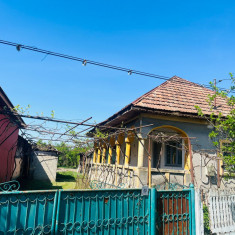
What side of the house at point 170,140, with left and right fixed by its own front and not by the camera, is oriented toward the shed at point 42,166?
right

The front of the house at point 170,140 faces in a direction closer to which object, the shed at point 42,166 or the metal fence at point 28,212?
the metal fence

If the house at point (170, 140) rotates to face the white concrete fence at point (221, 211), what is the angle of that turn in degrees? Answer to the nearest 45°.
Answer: approximately 45° to its left

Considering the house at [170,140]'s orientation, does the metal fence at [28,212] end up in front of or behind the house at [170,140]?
in front

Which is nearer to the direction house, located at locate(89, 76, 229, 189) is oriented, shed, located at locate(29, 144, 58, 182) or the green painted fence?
the green painted fence

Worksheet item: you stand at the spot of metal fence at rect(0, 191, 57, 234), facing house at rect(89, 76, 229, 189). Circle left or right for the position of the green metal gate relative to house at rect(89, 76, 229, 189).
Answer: right

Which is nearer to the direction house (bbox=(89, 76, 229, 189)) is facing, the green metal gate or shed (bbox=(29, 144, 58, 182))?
the green metal gate

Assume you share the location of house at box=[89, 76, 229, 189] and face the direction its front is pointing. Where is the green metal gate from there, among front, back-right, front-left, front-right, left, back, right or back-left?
front-left

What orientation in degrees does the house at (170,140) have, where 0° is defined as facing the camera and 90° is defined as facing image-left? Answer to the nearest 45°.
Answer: approximately 45°

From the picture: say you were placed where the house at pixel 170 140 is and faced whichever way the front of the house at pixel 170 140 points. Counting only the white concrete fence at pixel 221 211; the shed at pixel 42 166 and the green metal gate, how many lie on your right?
1

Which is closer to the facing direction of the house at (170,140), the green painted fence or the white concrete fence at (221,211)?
the green painted fence
